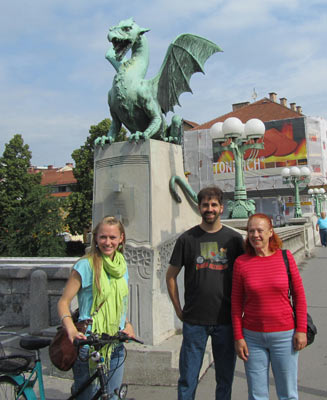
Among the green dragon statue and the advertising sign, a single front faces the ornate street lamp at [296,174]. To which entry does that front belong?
the advertising sign

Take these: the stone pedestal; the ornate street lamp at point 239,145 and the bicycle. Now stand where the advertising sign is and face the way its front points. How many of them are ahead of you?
3

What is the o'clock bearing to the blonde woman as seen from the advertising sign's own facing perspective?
The blonde woman is roughly at 12 o'clock from the advertising sign.

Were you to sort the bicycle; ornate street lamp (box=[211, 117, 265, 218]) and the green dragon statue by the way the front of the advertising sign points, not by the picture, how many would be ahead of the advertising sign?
3

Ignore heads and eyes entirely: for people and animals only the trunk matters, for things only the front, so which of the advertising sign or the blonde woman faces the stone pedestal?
the advertising sign

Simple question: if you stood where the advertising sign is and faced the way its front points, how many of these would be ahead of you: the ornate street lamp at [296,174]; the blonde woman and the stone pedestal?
3

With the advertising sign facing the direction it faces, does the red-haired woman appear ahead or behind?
ahead

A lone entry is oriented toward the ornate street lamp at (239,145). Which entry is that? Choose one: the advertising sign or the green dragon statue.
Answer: the advertising sign

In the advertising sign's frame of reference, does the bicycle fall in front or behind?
in front

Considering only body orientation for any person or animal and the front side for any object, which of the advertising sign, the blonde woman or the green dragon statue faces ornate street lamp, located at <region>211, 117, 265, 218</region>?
the advertising sign

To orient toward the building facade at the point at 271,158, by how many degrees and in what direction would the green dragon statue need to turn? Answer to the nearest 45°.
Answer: approximately 135° to its right
